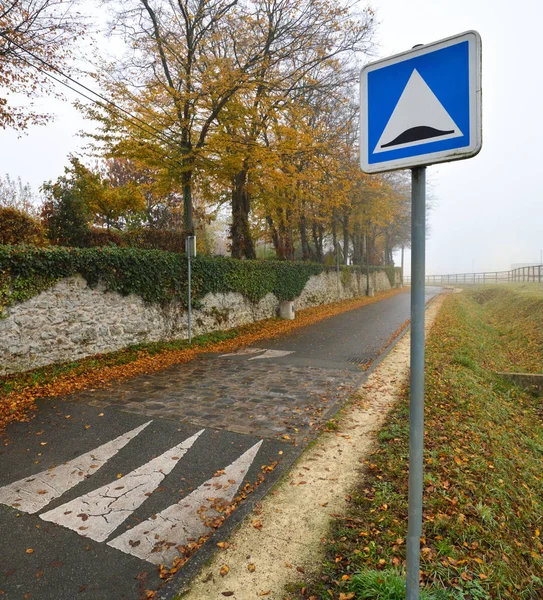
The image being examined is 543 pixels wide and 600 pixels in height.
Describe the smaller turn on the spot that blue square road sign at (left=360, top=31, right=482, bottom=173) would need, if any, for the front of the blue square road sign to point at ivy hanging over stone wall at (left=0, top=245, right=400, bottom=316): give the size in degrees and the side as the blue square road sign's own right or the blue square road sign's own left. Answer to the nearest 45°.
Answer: approximately 90° to the blue square road sign's own right

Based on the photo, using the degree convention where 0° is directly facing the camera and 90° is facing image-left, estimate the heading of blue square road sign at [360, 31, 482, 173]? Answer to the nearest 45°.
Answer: approximately 45°

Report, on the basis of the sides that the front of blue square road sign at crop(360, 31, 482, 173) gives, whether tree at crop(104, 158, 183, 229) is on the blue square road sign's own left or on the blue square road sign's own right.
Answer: on the blue square road sign's own right

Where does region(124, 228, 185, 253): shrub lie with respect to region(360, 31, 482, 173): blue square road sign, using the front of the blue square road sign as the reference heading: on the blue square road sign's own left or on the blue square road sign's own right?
on the blue square road sign's own right

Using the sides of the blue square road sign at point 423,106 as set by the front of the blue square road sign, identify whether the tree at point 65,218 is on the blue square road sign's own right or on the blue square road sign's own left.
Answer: on the blue square road sign's own right

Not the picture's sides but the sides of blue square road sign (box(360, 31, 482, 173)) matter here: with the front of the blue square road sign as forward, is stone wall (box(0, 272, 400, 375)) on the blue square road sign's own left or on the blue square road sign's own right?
on the blue square road sign's own right

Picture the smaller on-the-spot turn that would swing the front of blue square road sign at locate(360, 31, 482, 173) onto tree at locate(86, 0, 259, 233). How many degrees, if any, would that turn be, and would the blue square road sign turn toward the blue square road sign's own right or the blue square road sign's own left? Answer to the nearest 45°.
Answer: approximately 90° to the blue square road sign's own right
